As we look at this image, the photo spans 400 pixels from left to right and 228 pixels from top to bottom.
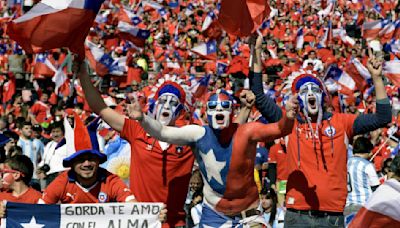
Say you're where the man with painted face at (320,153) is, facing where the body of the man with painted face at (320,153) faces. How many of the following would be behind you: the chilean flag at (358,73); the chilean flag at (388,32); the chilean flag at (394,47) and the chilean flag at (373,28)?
4

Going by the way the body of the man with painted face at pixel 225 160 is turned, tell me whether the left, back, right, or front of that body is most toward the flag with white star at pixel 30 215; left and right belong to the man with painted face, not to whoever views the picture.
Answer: right

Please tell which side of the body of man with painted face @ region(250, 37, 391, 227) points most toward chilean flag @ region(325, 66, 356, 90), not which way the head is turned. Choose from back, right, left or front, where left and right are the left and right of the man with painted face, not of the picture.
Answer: back

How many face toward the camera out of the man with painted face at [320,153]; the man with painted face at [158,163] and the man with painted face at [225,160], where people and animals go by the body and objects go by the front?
3

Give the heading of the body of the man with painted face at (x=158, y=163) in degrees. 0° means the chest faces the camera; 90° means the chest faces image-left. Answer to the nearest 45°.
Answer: approximately 0°

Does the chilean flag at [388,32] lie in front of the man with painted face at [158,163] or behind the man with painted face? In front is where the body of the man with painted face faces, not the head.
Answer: behind

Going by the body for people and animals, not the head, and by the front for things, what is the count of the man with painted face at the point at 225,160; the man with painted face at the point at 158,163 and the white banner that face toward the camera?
3

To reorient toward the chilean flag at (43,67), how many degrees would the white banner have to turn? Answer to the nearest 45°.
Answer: approximately 180°

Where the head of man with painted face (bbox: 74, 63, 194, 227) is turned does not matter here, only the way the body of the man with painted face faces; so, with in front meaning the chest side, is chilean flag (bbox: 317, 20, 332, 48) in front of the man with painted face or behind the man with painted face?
behind

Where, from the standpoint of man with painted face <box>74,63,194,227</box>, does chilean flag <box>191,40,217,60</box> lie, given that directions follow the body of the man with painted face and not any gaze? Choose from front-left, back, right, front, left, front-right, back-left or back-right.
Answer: back
